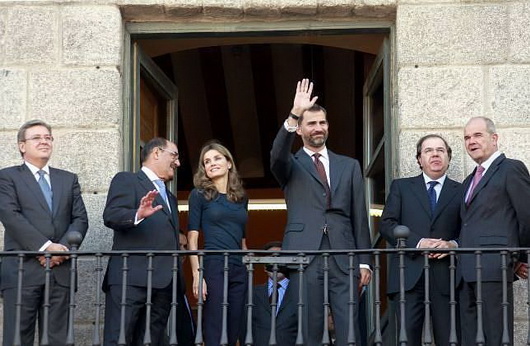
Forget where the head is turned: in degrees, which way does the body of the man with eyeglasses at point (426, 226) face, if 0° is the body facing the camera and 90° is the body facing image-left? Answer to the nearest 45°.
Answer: approximately 0°

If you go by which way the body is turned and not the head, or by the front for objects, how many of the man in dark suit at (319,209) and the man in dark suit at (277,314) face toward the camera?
2

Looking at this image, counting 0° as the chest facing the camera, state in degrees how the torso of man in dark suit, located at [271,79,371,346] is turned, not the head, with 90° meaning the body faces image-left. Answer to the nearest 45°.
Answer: approximately 0°
